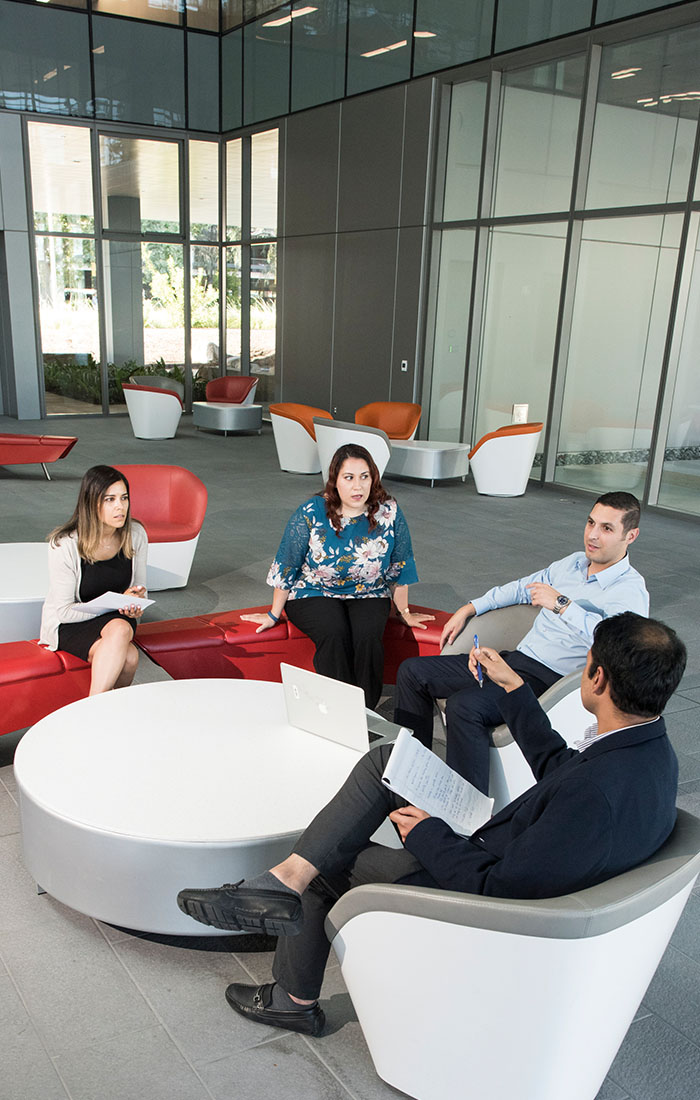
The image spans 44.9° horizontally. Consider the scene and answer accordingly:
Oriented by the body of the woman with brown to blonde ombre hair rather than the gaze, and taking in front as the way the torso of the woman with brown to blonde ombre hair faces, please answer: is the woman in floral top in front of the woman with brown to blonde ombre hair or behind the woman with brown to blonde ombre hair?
in front

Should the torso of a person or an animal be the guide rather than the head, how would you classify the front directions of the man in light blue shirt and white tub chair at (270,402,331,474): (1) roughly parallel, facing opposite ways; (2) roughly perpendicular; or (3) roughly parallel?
roughly parallel, facing opposite ways

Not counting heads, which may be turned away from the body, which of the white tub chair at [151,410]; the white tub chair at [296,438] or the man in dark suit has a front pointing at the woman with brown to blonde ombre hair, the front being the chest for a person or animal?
the man in dark suit

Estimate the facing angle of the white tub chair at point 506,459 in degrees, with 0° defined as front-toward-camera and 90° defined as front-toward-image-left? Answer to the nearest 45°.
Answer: approximately 90°

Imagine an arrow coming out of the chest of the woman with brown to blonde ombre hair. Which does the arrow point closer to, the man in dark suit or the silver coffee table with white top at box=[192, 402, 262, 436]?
the man in dark suit

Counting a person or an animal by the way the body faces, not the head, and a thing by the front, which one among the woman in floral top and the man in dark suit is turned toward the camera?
the woman in floral top

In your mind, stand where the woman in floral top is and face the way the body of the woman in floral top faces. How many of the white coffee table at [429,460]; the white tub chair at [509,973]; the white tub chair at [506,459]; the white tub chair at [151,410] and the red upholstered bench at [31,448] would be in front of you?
1

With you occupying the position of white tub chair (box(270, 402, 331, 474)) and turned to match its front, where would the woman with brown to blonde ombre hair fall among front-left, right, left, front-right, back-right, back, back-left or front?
back-right

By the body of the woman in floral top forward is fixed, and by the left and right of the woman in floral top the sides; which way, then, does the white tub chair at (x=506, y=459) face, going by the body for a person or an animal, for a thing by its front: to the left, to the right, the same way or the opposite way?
to the right

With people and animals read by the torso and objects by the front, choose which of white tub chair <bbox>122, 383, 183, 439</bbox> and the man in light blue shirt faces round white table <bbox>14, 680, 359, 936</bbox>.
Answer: the man in light blue shirt

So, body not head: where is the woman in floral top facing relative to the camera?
toward the camera

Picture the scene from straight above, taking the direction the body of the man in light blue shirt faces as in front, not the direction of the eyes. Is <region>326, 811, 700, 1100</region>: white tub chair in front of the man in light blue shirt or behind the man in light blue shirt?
in front

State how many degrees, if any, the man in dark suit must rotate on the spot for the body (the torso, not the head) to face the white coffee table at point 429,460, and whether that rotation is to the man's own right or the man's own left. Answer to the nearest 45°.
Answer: approximately 45° to the man's own right

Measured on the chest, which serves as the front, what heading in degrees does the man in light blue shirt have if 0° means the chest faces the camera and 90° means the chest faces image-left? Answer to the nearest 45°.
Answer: approximately 45°

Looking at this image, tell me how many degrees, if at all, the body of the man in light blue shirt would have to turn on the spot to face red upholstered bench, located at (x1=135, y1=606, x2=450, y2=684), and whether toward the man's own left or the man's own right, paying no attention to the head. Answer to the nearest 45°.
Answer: approximately 45° to the man's own right

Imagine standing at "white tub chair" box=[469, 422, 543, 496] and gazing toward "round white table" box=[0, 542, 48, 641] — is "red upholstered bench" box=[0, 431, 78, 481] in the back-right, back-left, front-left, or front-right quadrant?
front-right

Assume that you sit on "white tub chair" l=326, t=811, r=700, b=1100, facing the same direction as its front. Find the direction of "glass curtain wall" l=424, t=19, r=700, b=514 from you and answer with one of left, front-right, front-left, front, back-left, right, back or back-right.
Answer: front-right

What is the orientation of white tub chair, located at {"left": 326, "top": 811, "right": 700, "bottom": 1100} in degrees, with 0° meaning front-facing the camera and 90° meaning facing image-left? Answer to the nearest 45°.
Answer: approximately 135°
